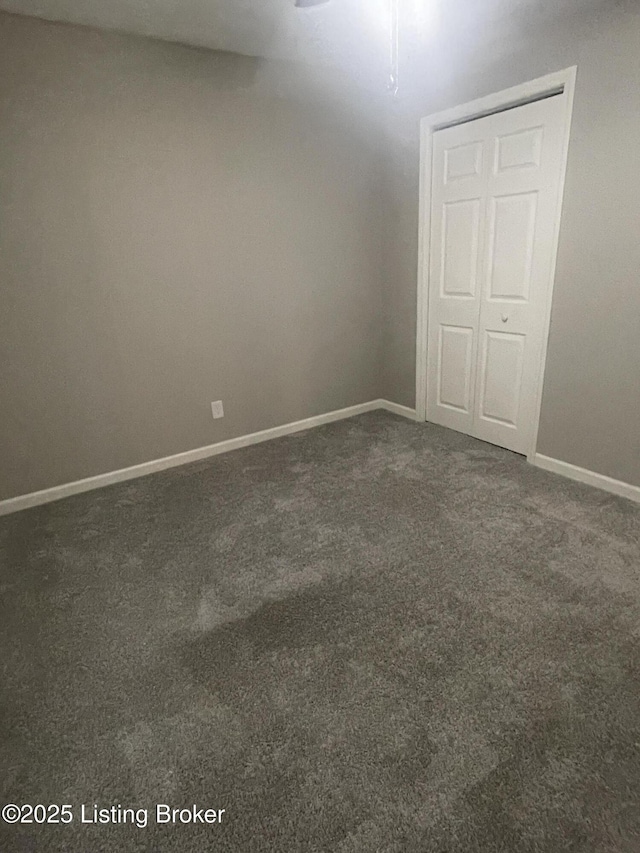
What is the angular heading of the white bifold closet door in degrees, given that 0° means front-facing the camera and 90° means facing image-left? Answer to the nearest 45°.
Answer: approximately 45°
